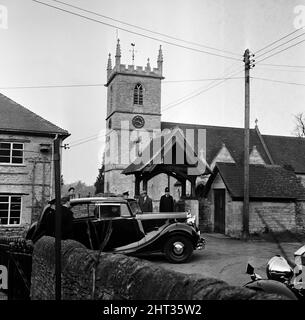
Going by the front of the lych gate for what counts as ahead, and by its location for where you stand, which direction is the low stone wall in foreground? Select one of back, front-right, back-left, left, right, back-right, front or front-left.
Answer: front

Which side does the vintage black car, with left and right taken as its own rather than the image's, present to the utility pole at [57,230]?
right

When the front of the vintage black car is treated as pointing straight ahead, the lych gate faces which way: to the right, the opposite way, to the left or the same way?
to the right

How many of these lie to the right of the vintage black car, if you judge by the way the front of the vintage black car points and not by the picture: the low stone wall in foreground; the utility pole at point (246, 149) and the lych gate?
1

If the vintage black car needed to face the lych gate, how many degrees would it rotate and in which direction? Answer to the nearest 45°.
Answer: approximately 90° to its left

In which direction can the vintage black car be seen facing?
to the viewer's right

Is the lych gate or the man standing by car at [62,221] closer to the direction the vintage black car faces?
the lych gate

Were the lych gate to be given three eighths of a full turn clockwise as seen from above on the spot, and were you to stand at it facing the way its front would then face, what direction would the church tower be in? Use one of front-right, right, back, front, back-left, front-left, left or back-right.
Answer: front-right

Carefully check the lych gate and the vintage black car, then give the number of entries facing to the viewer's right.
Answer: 1

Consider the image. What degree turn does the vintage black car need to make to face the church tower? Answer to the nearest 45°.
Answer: approximately 90° to its left

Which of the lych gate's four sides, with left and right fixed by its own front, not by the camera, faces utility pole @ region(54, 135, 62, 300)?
front

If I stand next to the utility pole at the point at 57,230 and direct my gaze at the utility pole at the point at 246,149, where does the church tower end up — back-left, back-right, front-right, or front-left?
front-left

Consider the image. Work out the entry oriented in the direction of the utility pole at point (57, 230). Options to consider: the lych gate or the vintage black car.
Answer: the lych gate

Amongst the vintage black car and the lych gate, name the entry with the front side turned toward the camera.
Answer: the lych gate

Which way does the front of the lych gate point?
toward the camera
